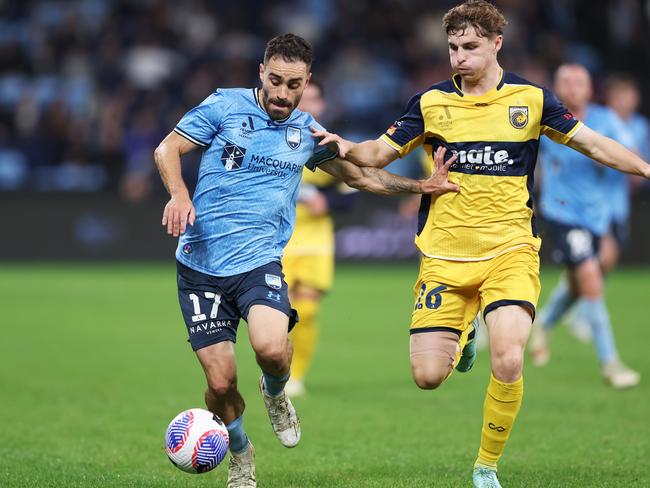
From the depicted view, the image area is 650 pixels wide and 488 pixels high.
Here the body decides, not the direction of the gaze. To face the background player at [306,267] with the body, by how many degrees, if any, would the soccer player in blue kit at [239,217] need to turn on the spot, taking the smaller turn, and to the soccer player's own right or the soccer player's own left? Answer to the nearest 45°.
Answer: approximately 180°

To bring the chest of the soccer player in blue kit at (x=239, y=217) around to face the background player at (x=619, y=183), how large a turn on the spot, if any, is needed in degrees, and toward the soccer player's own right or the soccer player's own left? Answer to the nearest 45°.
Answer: approximately 135° to the soccer player's own left

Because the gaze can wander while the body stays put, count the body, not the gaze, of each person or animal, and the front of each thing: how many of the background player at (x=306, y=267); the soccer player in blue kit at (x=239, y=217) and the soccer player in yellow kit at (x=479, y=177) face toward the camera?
3

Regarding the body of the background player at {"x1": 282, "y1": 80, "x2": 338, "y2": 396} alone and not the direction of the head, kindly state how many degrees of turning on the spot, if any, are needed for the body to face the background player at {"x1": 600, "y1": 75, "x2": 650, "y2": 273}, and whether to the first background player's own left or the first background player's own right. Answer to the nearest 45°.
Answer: approximately 135° to the first background player's own left

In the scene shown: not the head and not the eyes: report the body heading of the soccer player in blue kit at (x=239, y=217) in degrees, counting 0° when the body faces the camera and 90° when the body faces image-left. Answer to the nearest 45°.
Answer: approximately 0°

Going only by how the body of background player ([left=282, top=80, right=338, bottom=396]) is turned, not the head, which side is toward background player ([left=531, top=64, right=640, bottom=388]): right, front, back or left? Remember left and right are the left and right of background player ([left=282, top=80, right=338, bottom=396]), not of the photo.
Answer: left

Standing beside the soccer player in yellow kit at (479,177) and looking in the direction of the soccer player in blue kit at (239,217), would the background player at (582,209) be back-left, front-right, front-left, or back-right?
back-right

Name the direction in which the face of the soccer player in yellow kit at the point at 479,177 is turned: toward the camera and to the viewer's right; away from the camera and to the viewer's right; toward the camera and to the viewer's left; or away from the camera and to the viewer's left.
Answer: toward the camera and to the viewer's left

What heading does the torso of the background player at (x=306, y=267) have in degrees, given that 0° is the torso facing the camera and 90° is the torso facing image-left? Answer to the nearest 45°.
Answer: approximately 0°
